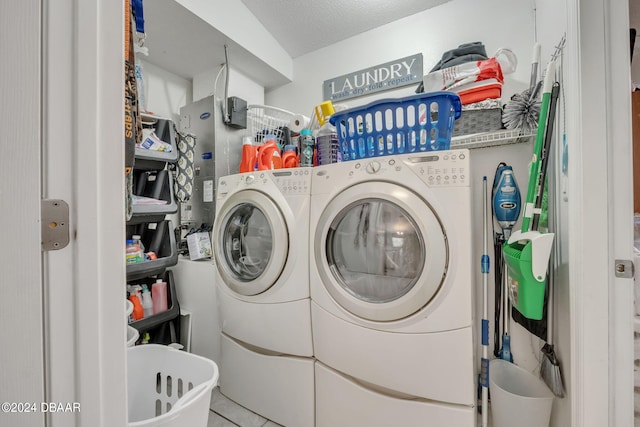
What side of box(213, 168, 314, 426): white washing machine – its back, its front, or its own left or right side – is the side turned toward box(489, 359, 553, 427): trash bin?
left

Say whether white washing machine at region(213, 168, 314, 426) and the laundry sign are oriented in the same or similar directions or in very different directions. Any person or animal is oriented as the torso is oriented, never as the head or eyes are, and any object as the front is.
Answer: same or similar directions

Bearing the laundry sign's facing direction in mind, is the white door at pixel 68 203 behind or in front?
in front

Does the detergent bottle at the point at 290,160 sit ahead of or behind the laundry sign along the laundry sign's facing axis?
ahead

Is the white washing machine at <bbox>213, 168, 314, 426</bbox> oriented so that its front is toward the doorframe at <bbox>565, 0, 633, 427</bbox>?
no

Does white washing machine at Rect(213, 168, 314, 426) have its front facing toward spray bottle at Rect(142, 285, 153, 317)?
no

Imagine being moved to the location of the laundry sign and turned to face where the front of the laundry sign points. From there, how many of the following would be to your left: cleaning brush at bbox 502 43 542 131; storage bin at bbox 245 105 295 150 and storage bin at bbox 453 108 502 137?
2

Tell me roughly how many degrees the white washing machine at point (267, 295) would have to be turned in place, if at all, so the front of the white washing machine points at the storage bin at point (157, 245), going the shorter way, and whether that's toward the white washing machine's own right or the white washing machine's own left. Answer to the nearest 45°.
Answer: approximately 90° to the white washing machine's own right

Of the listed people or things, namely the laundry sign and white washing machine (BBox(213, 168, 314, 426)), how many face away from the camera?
0

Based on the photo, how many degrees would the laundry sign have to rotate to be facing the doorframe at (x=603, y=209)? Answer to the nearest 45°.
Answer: approximately 90° to its left

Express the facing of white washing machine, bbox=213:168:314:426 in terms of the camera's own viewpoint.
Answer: facing the viewer and to the left of the viewer

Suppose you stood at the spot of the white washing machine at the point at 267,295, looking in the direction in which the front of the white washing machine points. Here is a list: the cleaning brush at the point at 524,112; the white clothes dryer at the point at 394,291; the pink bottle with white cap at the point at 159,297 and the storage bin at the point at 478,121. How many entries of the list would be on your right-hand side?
1

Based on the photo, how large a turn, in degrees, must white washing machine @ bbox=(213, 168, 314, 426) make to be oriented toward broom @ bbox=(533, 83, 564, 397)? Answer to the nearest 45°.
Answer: approximately 135° to its left
